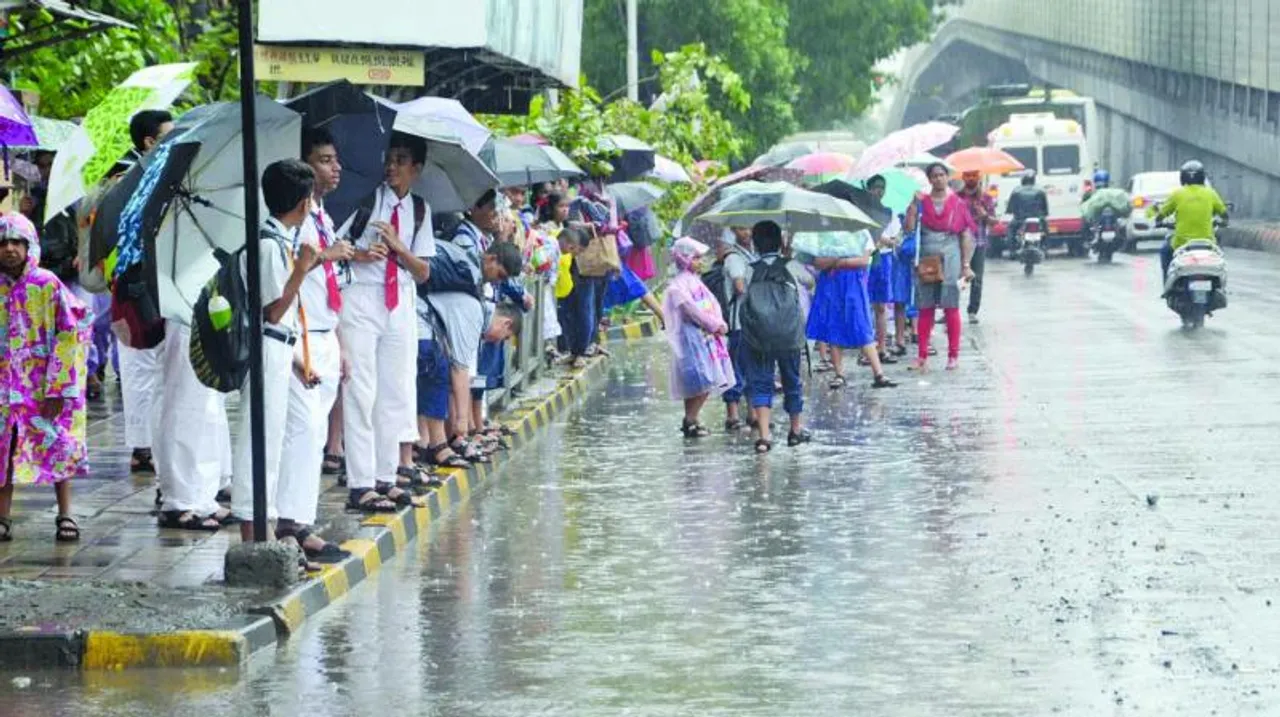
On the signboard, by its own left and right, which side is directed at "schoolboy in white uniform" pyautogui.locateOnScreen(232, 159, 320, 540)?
front

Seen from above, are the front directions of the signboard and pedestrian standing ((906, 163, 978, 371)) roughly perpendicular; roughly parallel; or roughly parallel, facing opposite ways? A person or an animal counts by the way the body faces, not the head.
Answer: roughly parallel

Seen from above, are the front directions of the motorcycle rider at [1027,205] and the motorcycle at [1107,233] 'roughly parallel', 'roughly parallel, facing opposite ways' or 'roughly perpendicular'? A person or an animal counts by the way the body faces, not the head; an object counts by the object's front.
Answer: roughly parallel

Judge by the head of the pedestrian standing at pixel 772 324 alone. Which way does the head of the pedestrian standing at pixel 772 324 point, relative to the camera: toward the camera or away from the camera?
away from the camera

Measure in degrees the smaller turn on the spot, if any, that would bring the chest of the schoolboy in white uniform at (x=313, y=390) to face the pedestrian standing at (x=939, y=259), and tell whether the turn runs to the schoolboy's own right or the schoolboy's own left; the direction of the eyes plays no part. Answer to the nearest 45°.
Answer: approximately 90° to the schoolboy's own left

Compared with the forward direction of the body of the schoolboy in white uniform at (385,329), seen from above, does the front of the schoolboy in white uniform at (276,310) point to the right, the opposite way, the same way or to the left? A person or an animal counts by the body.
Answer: to the left

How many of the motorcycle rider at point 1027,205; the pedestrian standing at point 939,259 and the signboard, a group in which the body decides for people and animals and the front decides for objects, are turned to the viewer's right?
0

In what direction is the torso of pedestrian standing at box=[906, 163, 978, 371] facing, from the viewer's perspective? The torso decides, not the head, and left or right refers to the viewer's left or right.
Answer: facing the viewer
